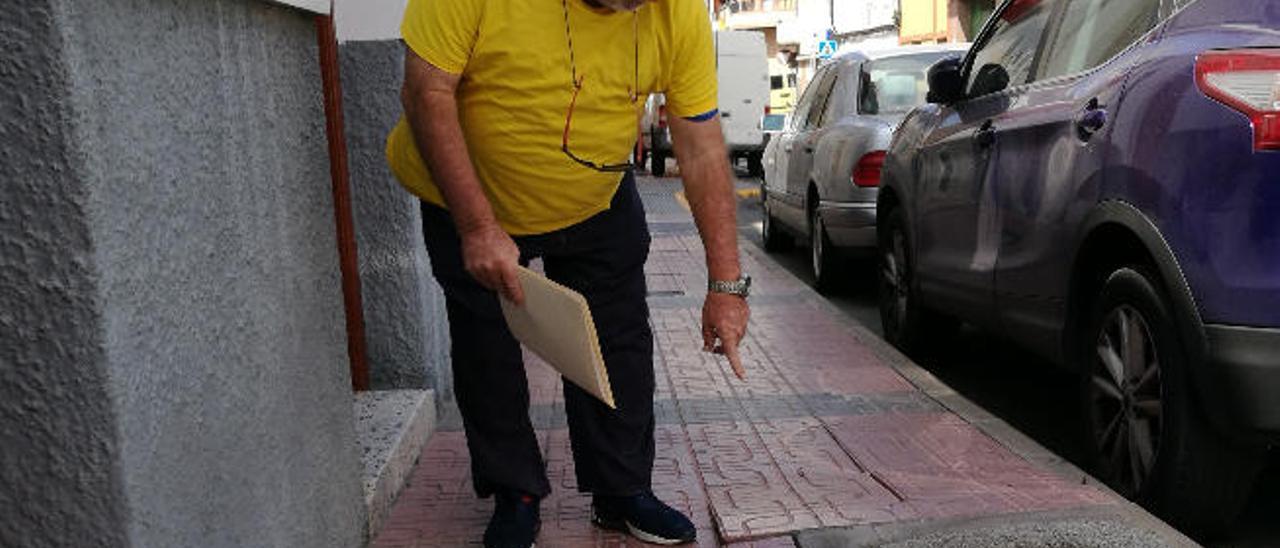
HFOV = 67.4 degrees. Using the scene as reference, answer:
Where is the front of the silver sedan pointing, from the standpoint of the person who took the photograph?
facing away from the viewer and to the left of the viewer

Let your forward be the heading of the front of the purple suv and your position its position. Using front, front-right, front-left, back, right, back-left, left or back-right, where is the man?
left

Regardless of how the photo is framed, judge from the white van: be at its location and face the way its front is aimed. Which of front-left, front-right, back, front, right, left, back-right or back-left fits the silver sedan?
back

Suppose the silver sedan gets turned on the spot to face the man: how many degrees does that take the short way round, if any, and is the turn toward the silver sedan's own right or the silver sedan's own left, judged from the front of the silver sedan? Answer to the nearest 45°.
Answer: approximately 135° to the silver sedan's own left

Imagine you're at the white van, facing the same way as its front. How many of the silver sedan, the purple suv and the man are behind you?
3

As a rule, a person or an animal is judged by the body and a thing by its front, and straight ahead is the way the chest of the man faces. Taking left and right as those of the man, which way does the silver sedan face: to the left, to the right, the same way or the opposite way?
the opposite way

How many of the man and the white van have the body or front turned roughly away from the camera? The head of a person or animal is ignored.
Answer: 1

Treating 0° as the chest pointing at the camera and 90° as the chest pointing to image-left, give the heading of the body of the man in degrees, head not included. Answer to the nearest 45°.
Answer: approximately 315°

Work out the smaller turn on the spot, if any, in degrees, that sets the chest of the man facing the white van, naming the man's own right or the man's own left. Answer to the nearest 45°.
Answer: approximately 135° to the man's own left

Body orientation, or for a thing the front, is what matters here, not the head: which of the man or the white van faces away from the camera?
the white van

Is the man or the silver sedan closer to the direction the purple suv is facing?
the silver sedan

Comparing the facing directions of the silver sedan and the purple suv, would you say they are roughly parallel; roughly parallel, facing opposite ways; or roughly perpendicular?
roughly parallel

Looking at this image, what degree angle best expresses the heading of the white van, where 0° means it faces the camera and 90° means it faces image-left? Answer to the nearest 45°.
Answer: approximately 180°

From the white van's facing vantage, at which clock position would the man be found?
The man is roughly at 6 o'clock from the white van.
